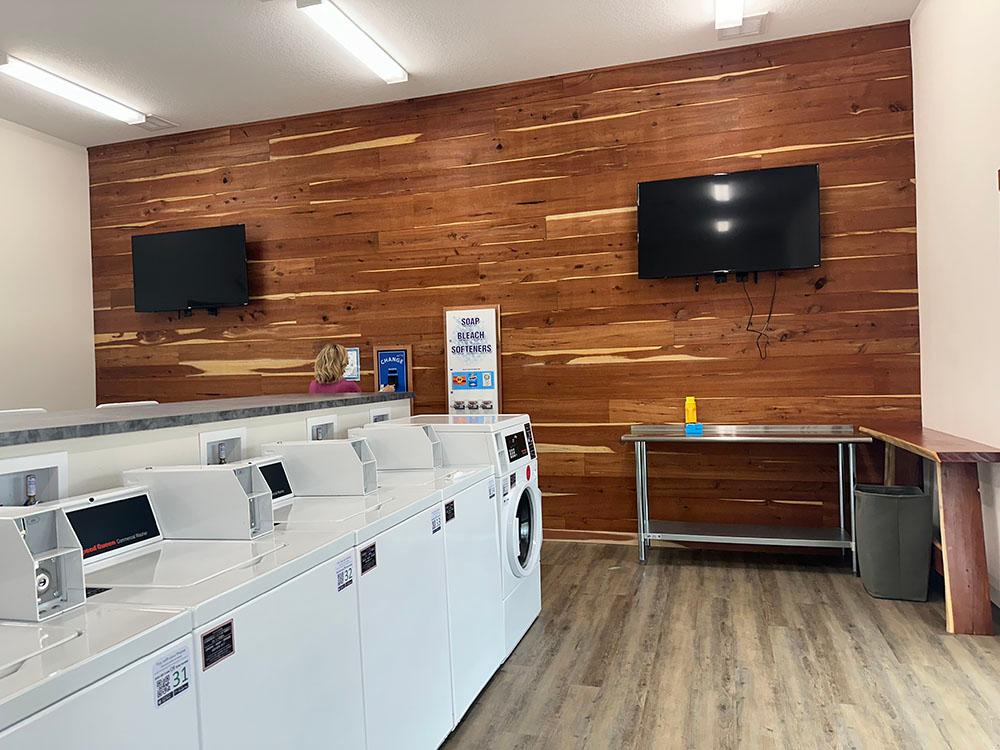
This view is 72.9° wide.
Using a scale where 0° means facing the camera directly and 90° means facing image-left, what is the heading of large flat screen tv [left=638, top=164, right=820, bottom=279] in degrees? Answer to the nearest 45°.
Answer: approximately 0°

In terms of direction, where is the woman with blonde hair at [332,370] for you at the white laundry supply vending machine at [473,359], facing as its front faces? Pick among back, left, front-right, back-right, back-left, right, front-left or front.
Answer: front-right

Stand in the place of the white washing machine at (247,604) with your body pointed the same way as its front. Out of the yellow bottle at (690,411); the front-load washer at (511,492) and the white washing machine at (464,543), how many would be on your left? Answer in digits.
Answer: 3

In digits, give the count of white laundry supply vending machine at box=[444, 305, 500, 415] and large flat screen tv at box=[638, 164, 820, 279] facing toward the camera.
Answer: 2

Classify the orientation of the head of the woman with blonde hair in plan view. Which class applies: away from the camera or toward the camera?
away from the camera

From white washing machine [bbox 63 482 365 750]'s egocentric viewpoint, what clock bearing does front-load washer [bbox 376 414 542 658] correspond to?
The front-load washer is roughly at 9 o'clock from the white washing machine.

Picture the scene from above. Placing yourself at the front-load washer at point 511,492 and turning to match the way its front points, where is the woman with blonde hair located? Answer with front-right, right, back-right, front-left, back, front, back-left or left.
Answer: back

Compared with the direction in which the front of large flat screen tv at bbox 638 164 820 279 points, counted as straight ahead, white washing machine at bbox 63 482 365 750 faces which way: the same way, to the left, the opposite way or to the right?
to the left

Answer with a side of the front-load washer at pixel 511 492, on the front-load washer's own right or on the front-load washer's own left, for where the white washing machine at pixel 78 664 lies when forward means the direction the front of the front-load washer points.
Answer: on the front-load washer's own right

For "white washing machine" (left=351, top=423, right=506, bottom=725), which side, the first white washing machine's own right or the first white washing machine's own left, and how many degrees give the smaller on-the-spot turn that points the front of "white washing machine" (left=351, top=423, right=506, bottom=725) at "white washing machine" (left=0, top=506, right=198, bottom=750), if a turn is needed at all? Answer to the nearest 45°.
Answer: approximately 90° to the first white washing machine's own right

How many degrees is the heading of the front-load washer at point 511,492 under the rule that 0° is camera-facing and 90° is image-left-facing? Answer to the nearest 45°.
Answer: approximately 315°

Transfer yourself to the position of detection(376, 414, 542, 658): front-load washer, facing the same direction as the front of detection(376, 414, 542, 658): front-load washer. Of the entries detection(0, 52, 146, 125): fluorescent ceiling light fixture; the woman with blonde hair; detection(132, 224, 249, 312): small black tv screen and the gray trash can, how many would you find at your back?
3

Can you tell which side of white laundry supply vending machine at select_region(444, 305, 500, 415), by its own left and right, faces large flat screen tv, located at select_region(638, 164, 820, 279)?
left

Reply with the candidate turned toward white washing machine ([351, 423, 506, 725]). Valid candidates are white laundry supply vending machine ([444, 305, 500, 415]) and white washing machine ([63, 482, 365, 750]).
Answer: the white laundry supply vending machine

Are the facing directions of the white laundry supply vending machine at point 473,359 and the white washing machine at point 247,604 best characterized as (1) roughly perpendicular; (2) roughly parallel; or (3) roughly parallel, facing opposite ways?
roughly perpendicular
